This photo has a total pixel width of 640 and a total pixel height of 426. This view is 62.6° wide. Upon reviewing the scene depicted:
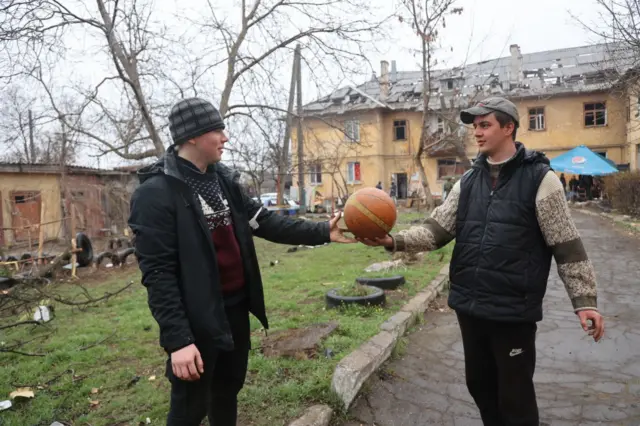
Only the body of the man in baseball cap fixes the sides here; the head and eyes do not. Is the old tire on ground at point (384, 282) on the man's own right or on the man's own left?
on the man's own right

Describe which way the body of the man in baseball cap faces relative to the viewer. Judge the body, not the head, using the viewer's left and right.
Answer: facing the viewer and to the left of the viewer

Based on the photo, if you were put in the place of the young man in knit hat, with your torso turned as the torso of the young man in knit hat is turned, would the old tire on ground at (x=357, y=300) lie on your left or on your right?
on your left

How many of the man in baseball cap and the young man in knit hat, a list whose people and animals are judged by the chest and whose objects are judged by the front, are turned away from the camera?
0

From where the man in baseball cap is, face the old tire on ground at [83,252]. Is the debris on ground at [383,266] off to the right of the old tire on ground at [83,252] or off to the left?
right

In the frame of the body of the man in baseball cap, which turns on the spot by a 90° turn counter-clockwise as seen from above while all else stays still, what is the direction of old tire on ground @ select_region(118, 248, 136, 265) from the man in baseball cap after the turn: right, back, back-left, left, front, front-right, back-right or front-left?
back

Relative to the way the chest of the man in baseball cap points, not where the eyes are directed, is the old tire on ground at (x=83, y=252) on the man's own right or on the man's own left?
on the man's own right

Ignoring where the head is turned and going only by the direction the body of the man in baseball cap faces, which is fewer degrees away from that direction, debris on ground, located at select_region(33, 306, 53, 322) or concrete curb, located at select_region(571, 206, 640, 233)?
the debris on ground

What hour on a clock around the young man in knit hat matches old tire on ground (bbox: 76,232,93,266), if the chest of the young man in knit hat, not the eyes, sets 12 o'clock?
The old tire on ground is roughly at 7 o'clock from the young man in knit hat.

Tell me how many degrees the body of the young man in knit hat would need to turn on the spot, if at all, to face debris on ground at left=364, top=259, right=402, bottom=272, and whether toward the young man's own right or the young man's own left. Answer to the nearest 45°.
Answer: approximately 90° to the young man's own left

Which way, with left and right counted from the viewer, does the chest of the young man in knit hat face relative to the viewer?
facing the viewer and to the right of the viewer

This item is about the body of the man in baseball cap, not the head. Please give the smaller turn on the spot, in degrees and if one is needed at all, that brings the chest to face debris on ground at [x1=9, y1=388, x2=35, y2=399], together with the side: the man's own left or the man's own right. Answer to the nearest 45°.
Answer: approximately 45° to the man's own right

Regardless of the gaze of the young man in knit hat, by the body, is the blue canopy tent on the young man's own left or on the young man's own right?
on the young man's own left

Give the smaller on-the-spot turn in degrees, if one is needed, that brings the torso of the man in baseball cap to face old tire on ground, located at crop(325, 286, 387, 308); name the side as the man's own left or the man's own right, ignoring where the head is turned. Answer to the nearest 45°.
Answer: approximately 90° to the man's own right

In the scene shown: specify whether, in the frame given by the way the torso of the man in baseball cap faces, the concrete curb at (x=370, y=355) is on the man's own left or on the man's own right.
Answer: on the man's own right

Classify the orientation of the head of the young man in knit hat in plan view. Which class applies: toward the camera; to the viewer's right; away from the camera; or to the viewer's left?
to the viewer's right

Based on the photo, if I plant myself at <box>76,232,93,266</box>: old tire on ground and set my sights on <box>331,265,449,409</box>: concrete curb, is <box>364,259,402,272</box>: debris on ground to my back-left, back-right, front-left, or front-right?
front-left
